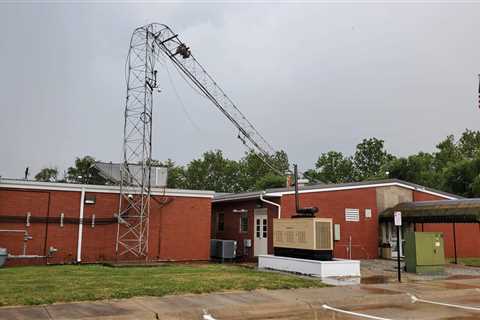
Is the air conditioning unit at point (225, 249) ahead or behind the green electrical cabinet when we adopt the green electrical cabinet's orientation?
behind

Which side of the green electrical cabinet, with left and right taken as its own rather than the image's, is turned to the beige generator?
right

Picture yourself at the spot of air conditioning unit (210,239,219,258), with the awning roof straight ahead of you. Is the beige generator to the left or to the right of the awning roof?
right

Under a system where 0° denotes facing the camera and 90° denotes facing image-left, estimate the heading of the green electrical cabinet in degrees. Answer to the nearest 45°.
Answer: approximately 315°

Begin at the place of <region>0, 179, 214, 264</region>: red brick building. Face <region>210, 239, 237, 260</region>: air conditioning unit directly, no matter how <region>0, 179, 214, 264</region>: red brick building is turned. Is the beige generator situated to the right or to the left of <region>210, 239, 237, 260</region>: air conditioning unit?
right

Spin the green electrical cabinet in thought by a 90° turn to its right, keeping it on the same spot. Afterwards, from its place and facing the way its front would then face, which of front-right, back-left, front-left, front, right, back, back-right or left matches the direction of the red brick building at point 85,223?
front-right

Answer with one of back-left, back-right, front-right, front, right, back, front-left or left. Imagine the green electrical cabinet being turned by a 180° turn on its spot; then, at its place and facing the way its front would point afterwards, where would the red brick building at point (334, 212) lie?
front
